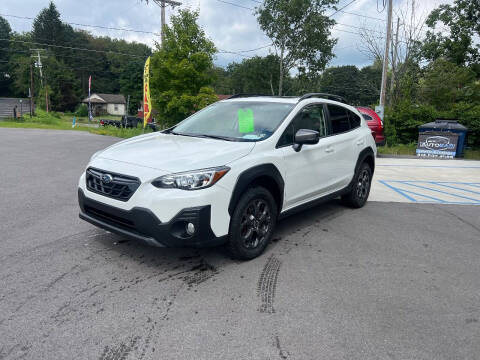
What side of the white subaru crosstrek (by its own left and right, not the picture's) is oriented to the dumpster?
back

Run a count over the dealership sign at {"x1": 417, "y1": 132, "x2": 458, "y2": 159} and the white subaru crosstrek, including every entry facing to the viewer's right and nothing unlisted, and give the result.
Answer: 0

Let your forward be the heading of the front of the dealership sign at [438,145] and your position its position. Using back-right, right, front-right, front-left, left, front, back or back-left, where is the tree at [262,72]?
back-right

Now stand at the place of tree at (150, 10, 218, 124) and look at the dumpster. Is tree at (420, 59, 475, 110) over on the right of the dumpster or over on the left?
left

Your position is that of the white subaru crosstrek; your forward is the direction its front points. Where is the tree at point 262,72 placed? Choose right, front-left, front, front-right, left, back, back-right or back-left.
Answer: back-right

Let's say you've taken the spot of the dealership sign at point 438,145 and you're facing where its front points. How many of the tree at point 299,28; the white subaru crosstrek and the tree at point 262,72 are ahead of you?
1

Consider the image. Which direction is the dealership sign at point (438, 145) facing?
toward the camera

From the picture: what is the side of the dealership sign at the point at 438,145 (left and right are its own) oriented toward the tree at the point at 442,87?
back

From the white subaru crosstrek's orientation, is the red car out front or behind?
behind

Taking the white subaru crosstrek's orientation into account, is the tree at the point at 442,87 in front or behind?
behind

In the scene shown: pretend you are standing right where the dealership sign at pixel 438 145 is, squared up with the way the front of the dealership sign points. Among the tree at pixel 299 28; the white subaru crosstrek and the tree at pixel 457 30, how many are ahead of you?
1

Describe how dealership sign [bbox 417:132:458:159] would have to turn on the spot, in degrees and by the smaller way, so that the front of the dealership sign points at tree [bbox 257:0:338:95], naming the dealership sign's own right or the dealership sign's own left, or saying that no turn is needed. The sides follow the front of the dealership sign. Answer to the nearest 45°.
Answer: approximately 135° to the dealership sign's own right
